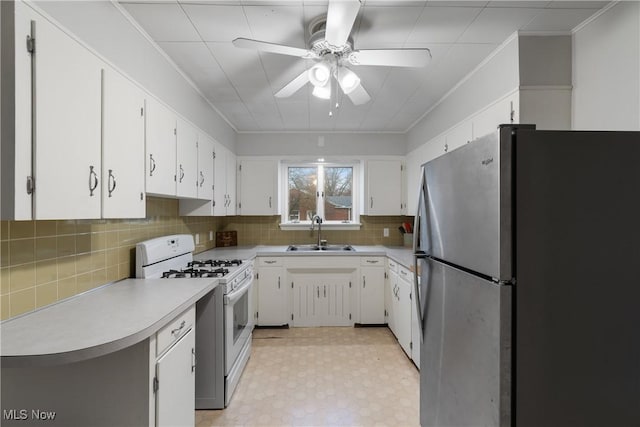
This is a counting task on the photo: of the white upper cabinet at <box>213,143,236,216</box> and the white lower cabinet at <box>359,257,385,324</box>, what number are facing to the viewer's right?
1

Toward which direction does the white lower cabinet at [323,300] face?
toward the camera

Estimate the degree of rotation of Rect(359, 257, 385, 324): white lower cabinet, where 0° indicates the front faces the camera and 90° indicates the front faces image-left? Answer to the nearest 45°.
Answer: approximately 0°

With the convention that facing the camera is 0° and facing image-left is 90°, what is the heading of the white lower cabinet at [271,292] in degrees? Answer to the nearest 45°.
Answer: approximately 0°

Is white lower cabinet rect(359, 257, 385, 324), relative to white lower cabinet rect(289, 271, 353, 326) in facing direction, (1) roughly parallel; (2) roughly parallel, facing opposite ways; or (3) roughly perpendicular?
roughly parallel

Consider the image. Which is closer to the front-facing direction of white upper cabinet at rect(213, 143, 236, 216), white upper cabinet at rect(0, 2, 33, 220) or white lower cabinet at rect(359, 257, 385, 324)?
the white lower cabinet

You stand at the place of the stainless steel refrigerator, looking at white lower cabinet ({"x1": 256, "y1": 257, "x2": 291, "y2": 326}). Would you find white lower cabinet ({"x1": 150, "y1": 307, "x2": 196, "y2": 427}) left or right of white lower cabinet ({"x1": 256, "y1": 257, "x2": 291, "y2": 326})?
left

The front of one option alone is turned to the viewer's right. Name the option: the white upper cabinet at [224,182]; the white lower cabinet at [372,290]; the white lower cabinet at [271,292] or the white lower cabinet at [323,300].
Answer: the white upper cabinet

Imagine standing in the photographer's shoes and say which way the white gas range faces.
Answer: facing the viewer and to the right of the viewer

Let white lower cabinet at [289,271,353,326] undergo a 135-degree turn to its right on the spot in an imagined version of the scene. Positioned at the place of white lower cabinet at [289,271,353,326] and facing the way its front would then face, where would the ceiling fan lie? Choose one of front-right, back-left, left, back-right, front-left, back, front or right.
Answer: back-left

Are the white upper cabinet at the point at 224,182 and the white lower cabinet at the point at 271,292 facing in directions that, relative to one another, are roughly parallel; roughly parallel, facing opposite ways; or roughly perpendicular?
roughly perpendicular

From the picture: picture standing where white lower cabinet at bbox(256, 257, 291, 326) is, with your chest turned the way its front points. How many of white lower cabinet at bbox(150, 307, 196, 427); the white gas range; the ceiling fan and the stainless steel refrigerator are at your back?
0

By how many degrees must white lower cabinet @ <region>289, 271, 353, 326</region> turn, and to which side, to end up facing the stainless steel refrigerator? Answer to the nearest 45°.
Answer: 0° — it already faces it

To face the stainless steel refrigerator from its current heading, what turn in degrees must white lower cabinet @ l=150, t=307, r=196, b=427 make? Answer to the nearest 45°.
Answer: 0° — it already faces it

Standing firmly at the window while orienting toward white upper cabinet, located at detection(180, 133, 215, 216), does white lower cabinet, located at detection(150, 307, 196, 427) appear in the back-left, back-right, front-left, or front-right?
front-left

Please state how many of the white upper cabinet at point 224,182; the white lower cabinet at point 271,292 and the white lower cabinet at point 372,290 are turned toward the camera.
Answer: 2

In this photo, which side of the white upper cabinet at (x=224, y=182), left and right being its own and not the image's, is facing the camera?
right
